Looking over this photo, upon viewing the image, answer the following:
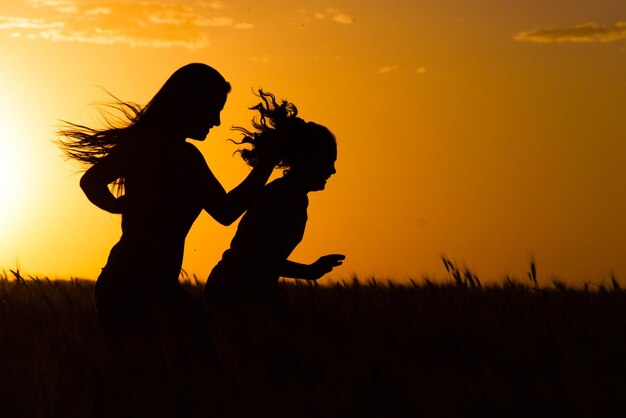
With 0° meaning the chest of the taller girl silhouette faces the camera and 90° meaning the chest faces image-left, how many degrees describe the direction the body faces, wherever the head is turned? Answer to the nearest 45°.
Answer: approximately 270°

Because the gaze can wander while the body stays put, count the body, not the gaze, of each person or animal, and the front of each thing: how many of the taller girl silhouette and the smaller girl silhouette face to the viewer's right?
2

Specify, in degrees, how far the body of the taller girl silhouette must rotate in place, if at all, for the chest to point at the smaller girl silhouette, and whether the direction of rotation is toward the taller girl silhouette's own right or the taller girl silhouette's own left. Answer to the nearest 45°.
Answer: approximately 45° to the taller girl silhouette's own left

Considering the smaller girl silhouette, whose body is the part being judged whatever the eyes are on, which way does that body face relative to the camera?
to the viewer's right

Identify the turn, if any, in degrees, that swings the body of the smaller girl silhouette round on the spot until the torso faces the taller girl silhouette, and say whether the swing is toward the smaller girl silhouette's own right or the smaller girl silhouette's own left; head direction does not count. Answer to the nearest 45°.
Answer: approximately 135° to the smaller girl silhouette's own right

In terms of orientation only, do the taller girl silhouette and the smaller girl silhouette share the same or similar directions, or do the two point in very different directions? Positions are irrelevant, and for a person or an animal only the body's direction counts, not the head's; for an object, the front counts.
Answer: same or similar directions
